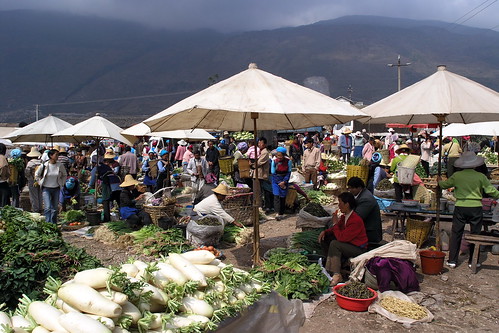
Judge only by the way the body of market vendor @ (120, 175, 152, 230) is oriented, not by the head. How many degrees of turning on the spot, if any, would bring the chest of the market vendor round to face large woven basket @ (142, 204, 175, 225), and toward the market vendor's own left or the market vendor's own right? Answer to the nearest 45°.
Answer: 0° — they already face it

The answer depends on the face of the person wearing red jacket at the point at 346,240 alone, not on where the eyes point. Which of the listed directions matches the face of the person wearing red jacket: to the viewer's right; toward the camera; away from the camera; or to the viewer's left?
to the viewer's left

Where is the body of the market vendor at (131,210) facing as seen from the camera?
to the viewer's right

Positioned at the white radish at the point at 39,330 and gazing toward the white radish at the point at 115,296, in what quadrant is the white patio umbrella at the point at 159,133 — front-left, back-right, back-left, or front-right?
front-left

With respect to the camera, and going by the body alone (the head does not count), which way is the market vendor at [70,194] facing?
toward the camera

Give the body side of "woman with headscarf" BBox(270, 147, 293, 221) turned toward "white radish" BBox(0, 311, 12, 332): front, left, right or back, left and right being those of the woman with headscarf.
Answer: front

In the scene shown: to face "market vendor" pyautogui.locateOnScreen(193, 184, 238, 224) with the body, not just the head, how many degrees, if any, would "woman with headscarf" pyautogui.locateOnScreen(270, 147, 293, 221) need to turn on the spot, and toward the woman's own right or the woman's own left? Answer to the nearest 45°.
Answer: approximately 45° to the woman's own right
